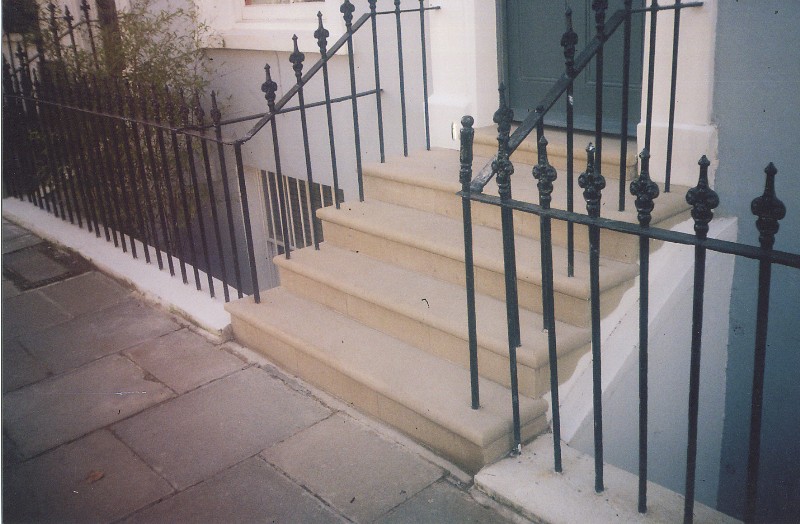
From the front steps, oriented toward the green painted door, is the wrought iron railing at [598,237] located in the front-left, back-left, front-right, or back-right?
back-right

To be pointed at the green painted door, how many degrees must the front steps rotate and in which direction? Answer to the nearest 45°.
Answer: approximately 180°

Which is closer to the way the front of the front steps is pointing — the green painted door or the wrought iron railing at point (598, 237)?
the wrought iron railing

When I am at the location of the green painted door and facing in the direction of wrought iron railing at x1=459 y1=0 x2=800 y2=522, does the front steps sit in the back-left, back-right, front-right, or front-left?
front-right

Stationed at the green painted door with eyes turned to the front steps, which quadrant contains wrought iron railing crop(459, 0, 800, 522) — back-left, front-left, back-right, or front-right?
front-left

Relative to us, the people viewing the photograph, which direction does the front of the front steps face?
facing the viewer and to the left of the viewer

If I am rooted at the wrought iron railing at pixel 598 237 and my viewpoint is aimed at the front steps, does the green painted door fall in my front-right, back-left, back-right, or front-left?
front-right
